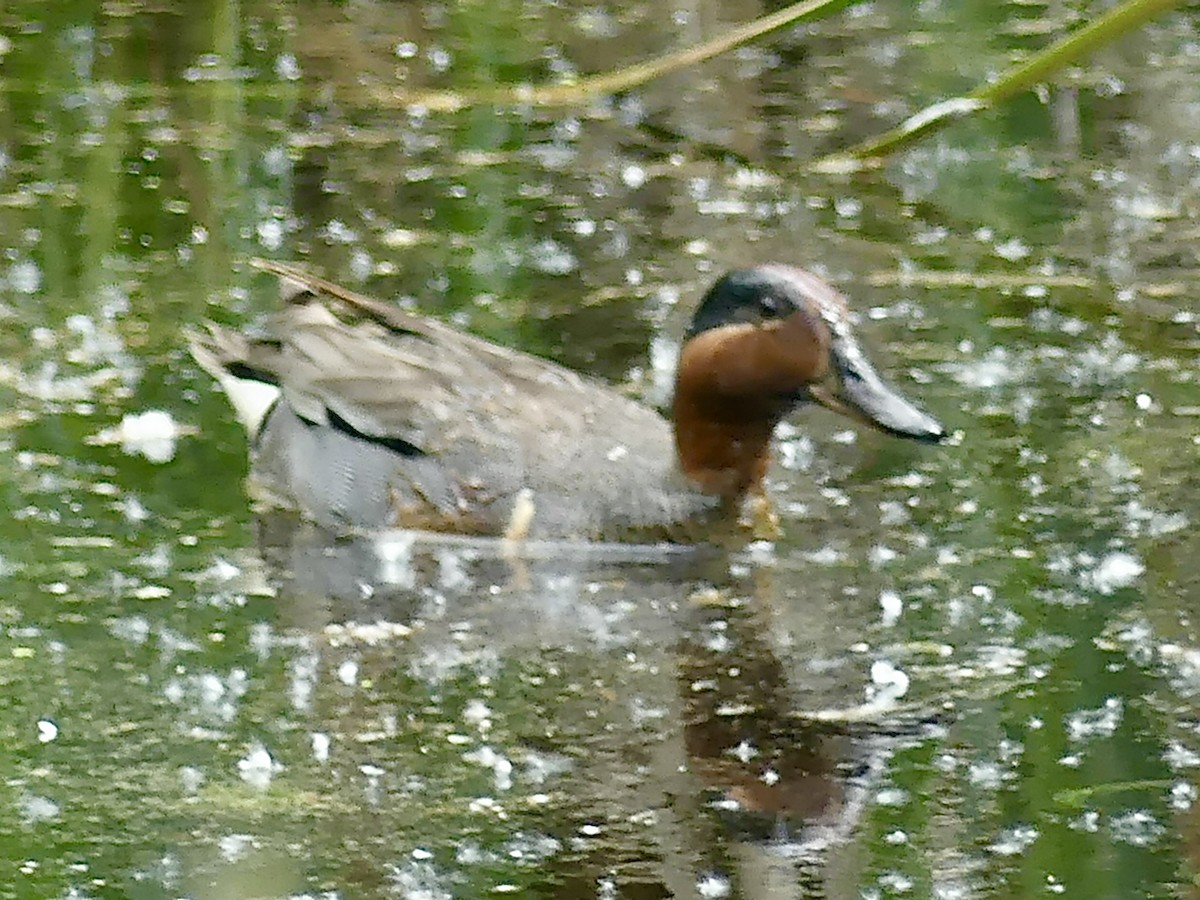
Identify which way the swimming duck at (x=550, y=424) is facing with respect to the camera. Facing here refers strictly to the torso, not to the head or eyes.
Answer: to the viewer's right
